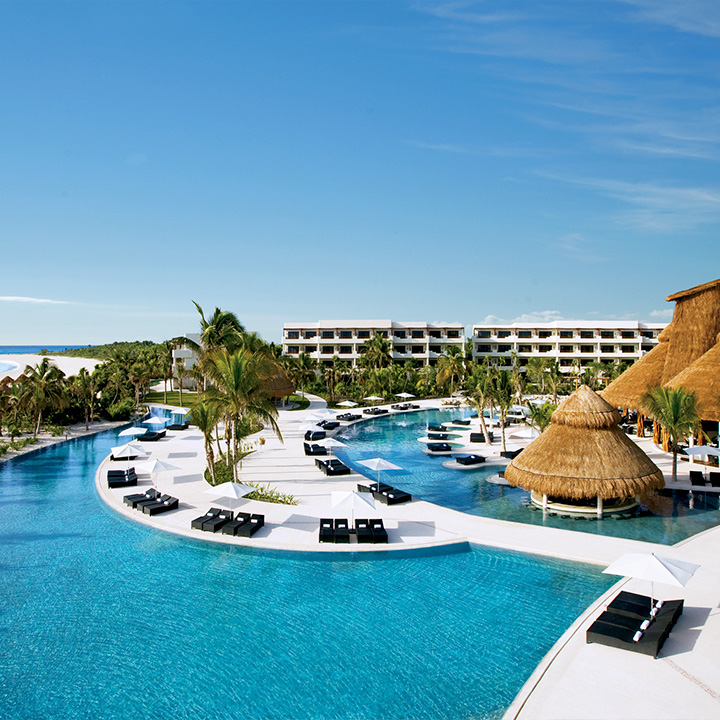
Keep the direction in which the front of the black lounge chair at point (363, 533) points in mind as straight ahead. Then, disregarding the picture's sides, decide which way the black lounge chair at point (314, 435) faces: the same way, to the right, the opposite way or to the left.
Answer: to the left

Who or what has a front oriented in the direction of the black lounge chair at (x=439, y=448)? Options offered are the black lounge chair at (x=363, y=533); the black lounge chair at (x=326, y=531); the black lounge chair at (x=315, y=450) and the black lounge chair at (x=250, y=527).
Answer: the black lounge chair at (x=315, y=450)

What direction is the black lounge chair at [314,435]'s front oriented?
to the viewer's right

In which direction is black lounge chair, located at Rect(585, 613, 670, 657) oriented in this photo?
to the viewer's left

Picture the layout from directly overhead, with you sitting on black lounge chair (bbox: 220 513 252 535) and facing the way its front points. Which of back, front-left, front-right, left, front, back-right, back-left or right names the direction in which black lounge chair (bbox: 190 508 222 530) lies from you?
right

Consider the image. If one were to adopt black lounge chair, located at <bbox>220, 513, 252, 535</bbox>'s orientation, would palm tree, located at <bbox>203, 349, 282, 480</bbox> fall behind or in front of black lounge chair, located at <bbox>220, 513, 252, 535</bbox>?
behind

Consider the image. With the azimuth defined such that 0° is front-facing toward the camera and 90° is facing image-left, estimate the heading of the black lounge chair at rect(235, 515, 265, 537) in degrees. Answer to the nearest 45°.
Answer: approximately 45°

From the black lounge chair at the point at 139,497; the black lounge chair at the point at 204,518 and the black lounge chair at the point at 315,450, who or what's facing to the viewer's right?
the black lounge chair at the point at 315,450

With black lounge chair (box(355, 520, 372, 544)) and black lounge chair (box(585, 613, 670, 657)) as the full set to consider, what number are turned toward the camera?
1

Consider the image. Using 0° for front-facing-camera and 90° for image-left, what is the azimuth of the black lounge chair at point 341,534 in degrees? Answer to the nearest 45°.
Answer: approximately 0°

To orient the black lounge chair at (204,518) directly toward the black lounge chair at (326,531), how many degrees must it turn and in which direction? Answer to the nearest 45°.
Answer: approximately 90° to its left
